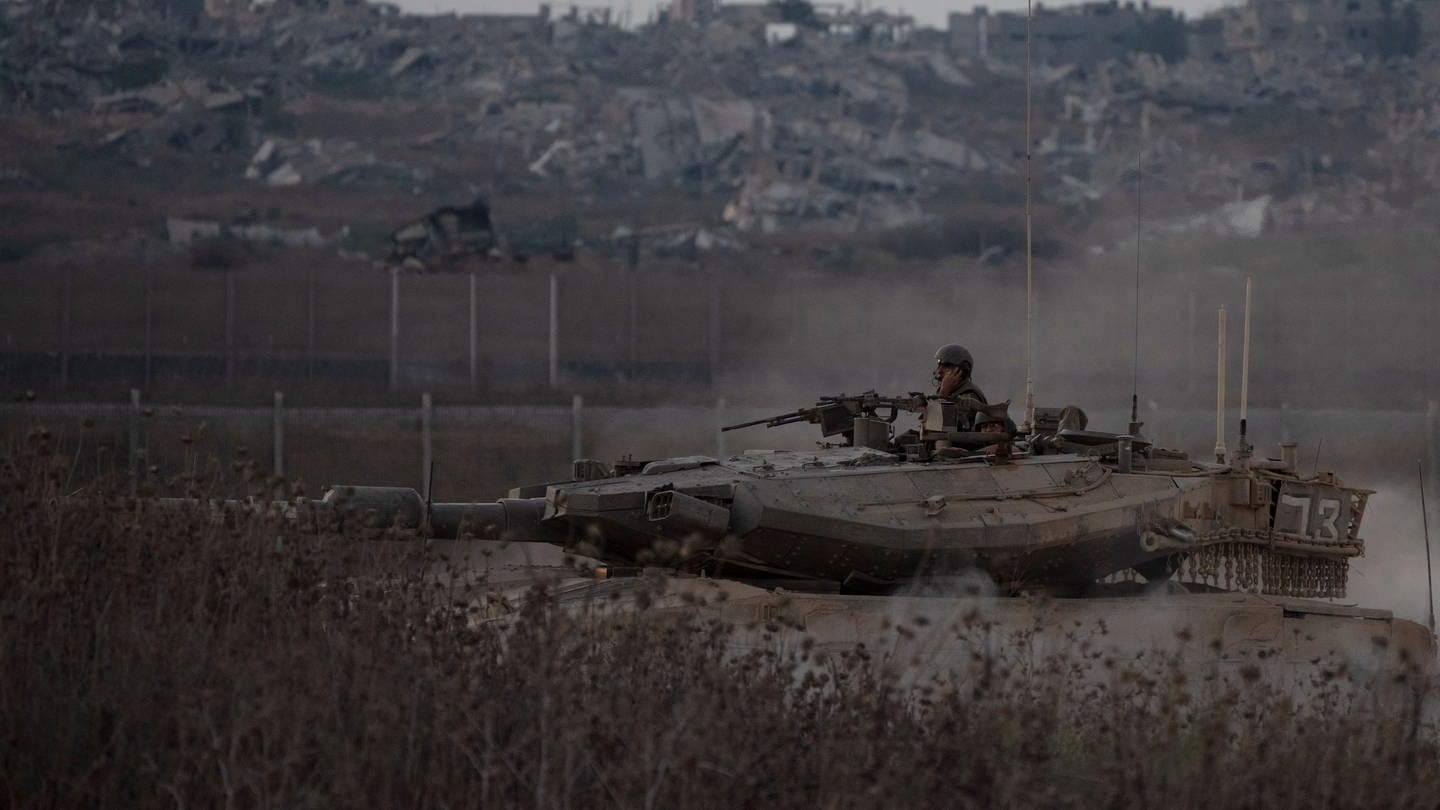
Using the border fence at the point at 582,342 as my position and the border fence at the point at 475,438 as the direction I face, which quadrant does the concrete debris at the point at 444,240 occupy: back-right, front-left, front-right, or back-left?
back-right

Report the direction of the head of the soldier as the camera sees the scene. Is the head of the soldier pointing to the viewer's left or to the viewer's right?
to the viewer's left

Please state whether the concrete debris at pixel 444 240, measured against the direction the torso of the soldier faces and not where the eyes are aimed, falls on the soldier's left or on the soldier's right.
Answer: on the soldier's right

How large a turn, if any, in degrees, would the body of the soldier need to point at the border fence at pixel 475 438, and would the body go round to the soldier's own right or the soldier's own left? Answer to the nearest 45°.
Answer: approximately 45° to the soldier's own right

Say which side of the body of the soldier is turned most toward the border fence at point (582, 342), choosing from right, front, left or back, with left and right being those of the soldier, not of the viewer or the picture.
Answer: right

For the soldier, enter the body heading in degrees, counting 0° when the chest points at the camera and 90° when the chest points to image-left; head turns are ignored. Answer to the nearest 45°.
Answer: approximately 90°
